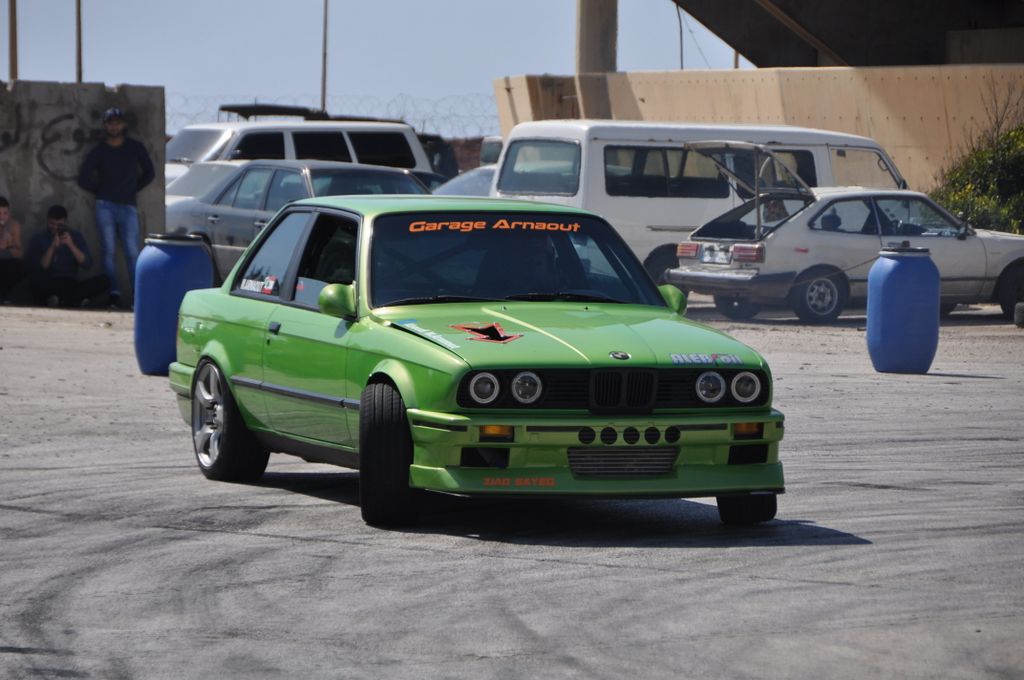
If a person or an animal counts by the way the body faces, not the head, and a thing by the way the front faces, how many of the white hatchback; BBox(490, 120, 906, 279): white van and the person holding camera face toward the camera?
1

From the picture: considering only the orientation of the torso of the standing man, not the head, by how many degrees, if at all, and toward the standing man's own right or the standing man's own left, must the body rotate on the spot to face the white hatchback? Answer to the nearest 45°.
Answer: approximately 90° to the standing man's own left

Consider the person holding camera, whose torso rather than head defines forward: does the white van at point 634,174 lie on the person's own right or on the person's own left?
on the person's own left

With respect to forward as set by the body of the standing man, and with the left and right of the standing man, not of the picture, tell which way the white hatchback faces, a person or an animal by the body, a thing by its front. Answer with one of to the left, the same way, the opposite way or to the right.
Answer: to the left

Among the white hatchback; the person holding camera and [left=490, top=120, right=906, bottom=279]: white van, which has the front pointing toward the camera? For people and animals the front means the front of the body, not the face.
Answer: the person holding camera

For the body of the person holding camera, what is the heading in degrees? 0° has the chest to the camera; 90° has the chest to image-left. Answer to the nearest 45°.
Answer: approximately 0°

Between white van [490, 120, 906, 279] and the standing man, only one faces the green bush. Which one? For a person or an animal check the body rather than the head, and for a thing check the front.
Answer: the white van

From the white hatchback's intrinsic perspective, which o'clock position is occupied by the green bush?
The green bush is roughly at 11 o'clock from the white hatchback.
